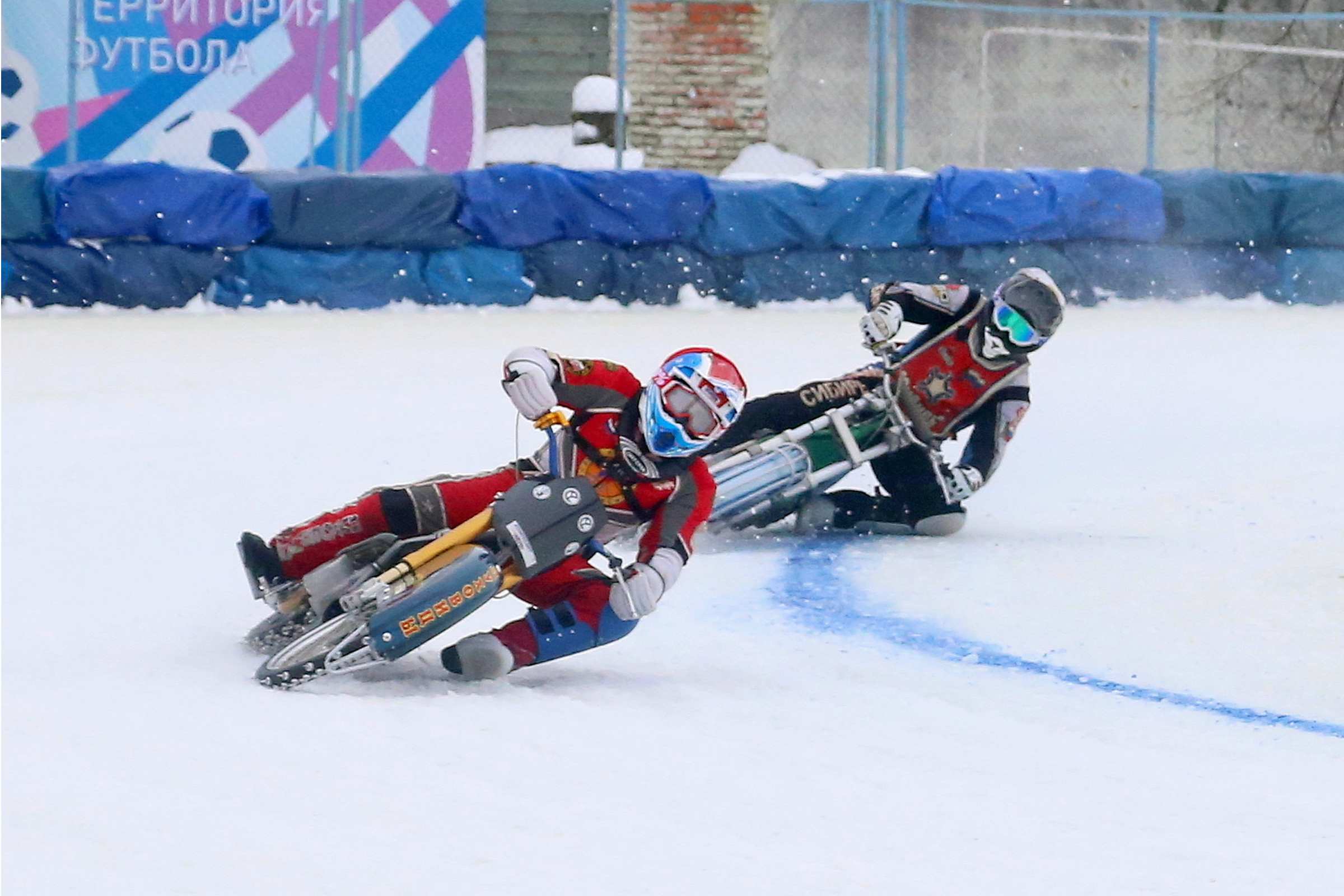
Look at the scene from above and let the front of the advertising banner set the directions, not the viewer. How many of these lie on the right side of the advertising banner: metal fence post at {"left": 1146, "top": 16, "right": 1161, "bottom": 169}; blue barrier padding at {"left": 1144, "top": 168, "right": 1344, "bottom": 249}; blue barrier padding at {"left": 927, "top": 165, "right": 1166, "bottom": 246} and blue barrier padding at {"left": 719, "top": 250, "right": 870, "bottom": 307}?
0

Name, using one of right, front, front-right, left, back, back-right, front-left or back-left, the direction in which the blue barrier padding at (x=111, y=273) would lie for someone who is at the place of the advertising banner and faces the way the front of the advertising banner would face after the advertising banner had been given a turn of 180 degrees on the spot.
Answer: back

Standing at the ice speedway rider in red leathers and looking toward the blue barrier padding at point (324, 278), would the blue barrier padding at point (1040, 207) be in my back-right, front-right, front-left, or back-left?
front-right

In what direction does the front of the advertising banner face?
toward the camera

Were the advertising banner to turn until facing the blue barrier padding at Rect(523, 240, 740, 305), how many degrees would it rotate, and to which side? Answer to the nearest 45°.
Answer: approximately 45° to its left

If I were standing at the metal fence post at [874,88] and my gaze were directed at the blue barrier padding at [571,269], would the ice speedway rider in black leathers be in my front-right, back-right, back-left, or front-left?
front-left

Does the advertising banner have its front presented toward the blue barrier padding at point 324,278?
yes

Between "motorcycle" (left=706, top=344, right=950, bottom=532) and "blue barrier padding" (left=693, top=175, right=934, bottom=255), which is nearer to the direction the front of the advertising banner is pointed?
the motorcycle

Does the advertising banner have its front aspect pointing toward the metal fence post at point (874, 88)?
no

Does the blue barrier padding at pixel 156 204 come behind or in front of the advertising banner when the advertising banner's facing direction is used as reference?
in front

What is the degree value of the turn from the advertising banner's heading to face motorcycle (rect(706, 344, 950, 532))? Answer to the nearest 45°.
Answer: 0° — it already faces it

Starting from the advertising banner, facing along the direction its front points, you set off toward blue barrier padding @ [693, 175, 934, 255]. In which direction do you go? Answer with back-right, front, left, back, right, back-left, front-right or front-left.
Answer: front-left

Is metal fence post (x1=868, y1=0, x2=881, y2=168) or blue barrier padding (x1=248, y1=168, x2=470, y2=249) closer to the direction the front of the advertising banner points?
the blue barrier padding

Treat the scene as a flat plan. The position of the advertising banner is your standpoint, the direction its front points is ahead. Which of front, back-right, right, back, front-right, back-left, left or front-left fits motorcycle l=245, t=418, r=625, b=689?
front

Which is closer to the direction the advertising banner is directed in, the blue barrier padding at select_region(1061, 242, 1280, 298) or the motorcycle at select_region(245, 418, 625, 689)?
the motorcycle

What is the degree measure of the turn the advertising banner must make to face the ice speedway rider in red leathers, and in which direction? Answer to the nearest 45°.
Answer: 0° — it already faces them

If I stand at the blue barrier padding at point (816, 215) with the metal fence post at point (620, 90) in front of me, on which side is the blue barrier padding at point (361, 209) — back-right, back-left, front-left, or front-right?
front-left

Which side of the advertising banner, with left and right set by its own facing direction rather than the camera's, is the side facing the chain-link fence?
left

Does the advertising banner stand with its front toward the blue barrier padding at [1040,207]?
no
